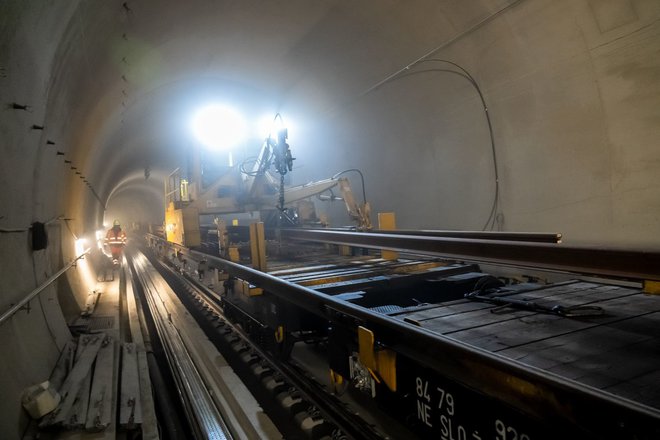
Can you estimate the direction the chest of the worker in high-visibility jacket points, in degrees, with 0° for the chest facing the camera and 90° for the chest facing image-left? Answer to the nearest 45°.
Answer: approximately 0°

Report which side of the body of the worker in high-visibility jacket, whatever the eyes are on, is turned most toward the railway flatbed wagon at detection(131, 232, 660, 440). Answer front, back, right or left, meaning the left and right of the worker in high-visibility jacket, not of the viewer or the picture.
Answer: front

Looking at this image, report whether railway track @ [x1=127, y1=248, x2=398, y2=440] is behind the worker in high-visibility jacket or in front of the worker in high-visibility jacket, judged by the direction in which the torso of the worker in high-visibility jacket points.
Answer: in front

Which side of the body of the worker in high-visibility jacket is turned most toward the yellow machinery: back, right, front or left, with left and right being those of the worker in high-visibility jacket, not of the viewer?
front
